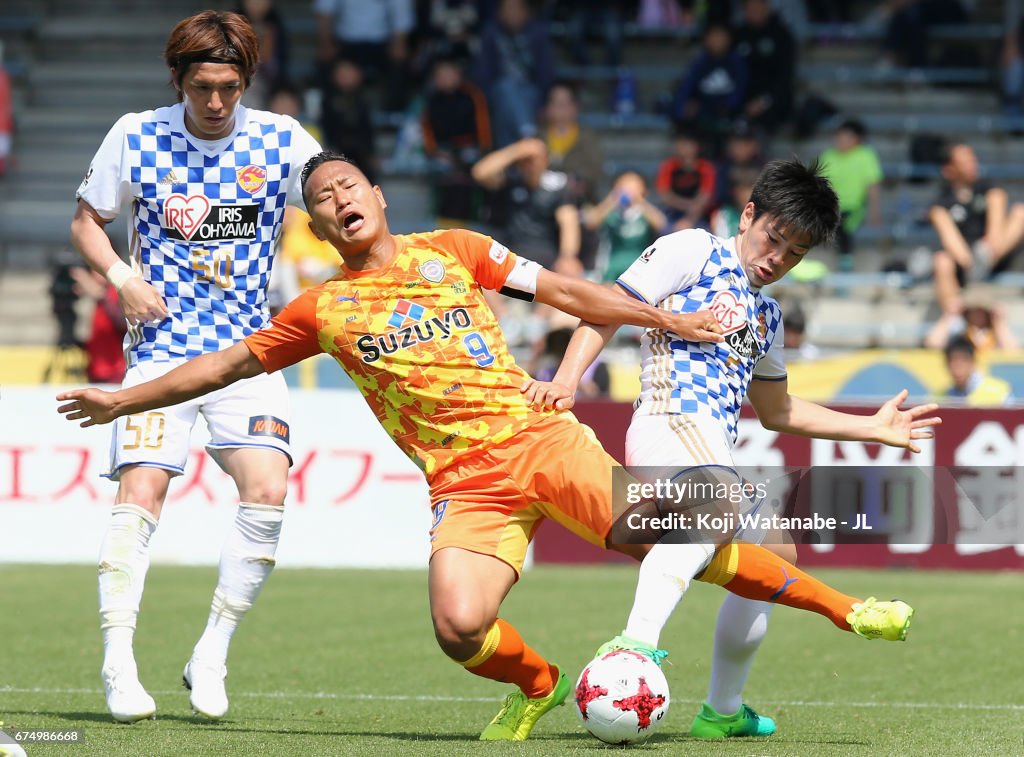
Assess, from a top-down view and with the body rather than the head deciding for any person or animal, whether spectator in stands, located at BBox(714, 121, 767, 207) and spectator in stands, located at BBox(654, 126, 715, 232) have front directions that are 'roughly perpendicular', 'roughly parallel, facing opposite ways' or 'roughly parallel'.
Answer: roughly parallel

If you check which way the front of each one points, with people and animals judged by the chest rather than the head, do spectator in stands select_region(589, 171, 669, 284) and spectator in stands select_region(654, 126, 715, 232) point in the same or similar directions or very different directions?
same or similar directions

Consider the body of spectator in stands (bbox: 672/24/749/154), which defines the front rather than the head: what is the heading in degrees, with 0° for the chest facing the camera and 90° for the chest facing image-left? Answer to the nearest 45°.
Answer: approximately 0°

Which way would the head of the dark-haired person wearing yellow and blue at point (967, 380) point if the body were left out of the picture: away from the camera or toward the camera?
toward the camera

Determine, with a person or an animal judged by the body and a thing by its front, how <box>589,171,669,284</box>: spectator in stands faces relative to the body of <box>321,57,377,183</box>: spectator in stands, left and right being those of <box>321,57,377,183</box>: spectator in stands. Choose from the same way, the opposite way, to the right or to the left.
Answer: the same way

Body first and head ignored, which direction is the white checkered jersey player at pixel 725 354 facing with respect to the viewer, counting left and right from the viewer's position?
facing the viewer and to the right of the viewer

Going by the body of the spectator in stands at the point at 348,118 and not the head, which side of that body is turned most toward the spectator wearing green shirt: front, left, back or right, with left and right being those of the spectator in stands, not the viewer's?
left

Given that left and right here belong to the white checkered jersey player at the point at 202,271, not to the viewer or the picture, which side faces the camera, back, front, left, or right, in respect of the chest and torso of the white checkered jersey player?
front

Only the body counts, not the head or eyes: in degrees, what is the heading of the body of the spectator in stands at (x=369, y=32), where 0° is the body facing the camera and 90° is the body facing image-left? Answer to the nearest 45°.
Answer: approximately 0°

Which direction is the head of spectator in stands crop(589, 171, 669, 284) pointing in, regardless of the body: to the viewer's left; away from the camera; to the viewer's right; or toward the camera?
toward the camera

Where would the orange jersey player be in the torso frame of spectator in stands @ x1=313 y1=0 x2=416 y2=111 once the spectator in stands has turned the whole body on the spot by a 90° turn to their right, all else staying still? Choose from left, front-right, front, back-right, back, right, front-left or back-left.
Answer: left

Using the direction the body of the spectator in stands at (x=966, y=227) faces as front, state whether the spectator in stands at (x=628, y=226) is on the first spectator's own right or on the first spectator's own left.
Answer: on the first spectator's own right

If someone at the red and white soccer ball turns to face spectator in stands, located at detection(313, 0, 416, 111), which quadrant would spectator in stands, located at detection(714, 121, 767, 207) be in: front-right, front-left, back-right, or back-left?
front-right

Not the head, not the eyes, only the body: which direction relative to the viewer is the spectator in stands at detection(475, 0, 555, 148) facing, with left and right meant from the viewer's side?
facing the viewer

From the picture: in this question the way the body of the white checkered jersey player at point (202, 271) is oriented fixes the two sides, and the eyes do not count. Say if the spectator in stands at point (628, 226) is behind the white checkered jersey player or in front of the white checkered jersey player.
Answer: behind

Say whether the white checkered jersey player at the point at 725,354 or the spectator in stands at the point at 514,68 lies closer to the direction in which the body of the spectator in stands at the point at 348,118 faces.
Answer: the white checkered jersey player
